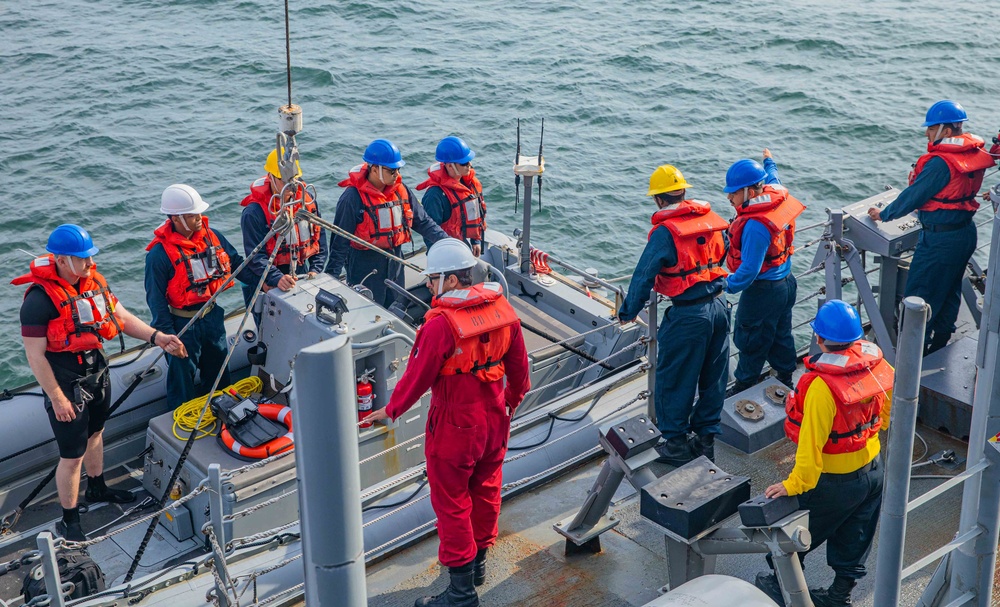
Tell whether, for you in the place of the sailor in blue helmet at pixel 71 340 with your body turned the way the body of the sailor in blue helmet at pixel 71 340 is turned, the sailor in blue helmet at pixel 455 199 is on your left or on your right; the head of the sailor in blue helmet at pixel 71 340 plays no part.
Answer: on your left

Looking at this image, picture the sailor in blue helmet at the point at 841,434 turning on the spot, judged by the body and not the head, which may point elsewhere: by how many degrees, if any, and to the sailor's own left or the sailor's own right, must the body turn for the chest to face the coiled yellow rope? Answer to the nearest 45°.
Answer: approximately 45° to the sailor's own left

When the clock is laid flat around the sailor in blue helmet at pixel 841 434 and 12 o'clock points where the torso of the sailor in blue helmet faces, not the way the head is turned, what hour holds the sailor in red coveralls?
The sailor in red coveralls is roughly at 10 o'clock from the sailor in blue helmet.

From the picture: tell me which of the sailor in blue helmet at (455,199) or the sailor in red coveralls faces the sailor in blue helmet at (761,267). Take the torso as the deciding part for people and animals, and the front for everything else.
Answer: the sailor in blue helmet at (455,199)

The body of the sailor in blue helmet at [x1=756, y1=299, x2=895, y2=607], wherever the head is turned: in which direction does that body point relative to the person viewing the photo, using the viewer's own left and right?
facing away from the viewer and to the left of the viewer

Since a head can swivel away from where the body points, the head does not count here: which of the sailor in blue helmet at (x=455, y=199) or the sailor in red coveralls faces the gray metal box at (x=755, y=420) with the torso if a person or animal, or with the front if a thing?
the sailor in blue helmet

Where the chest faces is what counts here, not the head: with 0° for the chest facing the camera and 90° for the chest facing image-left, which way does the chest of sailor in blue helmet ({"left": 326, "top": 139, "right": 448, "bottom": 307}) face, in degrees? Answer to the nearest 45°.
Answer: approximately 315°

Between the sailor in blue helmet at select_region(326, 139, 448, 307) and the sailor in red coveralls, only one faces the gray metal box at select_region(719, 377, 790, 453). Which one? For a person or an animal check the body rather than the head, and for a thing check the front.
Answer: the sailor in blue helmet

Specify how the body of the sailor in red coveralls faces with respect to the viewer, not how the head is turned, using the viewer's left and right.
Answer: facing away from the viewer and to the left of the viewer
